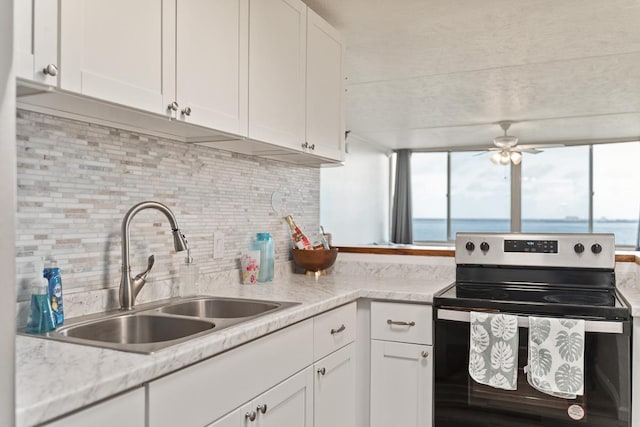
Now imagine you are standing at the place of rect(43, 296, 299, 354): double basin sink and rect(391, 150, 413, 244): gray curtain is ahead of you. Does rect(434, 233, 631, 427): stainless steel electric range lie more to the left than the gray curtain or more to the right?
right

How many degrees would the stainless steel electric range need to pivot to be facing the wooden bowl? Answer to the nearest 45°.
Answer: approximately 90° to its right

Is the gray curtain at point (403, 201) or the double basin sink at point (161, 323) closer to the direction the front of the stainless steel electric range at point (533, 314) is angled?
the double basin sink

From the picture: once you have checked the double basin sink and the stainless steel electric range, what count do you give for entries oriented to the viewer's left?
0

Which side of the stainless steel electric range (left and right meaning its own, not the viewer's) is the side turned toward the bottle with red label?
right

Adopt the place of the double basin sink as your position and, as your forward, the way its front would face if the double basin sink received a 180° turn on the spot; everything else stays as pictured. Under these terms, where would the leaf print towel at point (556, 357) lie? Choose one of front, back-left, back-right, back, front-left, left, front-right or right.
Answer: back-right

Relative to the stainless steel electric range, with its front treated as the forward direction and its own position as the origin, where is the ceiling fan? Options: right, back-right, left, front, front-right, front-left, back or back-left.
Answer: back

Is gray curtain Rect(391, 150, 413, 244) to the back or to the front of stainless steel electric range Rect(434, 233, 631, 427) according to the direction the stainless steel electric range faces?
to the back

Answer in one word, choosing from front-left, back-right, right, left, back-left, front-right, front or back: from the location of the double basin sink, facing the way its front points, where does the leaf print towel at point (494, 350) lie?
front-left

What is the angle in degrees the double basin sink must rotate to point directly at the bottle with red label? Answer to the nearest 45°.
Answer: approximately 90° to its left

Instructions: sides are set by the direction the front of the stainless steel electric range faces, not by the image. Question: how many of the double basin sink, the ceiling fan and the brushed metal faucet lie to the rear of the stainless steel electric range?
1

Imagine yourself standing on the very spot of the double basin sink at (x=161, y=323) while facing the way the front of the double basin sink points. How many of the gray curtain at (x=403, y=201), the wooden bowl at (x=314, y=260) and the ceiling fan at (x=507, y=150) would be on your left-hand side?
3

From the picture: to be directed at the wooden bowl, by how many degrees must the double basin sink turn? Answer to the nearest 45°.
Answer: approximately 90° to its left

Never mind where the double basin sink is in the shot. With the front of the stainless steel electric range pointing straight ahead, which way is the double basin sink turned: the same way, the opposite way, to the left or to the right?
to the left

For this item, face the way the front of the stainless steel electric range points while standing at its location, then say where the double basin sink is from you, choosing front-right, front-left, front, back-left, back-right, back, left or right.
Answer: front-right

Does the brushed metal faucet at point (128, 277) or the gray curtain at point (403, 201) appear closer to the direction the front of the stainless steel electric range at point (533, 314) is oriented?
the brushed metal faucet
